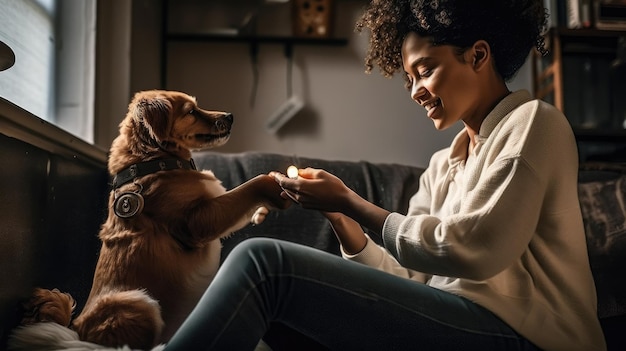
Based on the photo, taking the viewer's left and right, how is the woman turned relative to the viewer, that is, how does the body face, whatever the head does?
facing to the left of the viewer

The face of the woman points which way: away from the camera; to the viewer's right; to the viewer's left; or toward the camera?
to the viewer's left

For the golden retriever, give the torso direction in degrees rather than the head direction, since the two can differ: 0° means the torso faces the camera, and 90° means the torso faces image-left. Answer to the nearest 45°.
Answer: approximately 270°

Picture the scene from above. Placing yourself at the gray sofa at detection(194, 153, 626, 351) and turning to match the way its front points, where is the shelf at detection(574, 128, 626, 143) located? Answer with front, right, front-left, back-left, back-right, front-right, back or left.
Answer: back-left

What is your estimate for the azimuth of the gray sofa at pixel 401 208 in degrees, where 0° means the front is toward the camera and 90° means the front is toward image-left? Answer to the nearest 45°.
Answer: approximately 0°

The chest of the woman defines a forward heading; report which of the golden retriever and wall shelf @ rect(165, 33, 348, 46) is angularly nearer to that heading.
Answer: the golden retriever
